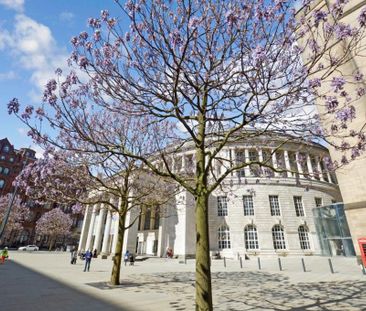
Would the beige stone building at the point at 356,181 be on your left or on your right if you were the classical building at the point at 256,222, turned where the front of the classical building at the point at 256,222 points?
on your left

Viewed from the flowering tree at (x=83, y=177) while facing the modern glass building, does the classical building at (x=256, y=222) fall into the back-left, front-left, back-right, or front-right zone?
front-left

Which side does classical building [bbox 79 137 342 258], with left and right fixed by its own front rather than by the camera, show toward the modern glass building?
left

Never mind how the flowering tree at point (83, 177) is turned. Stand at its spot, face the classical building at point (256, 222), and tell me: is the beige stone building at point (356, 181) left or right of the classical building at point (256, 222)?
right

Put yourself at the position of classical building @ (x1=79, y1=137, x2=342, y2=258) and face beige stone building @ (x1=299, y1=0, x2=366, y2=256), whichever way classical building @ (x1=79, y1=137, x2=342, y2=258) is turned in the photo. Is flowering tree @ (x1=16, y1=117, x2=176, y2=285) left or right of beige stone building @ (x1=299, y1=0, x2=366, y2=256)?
right

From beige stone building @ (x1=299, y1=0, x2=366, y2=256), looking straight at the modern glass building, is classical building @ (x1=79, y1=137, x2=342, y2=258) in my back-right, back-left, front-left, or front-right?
front-left

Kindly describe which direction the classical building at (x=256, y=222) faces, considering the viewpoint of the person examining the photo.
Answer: facing the viewer and to the left of the viewer

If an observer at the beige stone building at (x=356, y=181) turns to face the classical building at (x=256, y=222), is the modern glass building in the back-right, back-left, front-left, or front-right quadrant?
front-right

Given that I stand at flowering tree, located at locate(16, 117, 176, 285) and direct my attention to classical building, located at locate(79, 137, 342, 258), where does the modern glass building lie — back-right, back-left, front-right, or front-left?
front-right

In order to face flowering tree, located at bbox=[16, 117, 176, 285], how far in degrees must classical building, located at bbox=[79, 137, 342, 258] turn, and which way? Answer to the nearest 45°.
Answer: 0° — it already faces it
